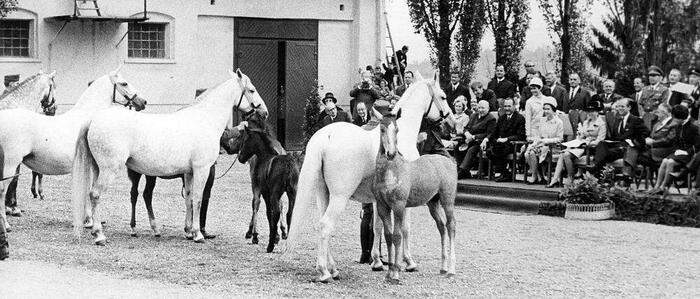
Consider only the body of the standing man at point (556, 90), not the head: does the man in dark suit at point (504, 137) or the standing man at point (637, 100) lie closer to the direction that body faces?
the man in dark suit

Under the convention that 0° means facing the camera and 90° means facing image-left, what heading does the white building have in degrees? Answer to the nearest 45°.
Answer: approximately 0°

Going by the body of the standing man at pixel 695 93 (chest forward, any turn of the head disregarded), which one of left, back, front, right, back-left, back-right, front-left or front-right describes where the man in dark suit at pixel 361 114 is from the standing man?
front

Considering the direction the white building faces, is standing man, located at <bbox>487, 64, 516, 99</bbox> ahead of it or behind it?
ahead

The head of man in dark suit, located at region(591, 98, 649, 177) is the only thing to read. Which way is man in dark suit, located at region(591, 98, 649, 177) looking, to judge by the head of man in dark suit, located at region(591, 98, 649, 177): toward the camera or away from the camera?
toward the camera

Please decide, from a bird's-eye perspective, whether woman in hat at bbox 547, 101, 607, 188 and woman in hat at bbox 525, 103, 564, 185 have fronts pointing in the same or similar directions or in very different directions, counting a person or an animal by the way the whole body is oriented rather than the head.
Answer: same or similar directions

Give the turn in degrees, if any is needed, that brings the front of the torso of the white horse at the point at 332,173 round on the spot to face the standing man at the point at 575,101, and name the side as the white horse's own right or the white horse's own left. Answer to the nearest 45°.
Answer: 0° — it already faces them

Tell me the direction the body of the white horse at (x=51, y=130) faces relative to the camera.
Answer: to the viewer's right

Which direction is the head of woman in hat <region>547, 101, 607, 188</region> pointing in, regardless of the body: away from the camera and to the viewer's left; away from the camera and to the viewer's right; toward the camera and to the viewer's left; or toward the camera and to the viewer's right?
toward the camera and to the viewer's left

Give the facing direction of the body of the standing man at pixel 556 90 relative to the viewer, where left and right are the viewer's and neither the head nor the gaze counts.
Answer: facing the viewer and to the left of the viewer

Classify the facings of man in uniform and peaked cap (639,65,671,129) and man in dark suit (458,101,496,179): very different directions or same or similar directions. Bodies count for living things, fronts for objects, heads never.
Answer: same or similar directions

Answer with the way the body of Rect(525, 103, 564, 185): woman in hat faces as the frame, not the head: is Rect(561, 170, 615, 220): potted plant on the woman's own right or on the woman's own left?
on the woman's own left

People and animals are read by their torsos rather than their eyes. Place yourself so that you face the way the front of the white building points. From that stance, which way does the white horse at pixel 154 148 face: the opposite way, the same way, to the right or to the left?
to the left

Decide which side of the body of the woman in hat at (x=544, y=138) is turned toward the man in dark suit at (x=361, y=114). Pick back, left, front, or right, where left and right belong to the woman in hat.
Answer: right

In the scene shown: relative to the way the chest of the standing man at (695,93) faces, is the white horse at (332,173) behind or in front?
in front
